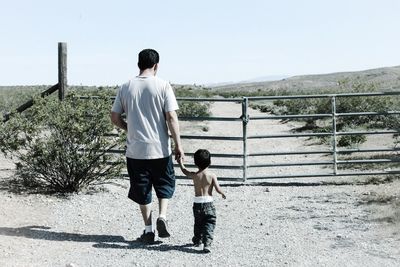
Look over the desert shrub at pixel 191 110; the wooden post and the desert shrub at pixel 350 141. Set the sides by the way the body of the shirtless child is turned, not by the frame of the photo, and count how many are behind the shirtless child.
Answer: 0

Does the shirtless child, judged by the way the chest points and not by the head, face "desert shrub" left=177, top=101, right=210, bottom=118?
yes

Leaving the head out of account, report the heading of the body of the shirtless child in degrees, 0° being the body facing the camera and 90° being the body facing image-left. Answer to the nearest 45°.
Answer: approximately 180°

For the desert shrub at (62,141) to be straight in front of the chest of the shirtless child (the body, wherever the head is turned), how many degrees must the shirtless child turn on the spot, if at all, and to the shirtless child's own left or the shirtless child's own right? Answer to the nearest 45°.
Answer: approximately 45° to the shirtless child's own left

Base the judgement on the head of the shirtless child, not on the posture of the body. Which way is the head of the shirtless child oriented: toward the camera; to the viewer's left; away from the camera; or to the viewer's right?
away from the camera

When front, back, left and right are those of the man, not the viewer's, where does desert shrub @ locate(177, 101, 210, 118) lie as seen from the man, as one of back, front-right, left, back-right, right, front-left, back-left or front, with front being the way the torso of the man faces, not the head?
front

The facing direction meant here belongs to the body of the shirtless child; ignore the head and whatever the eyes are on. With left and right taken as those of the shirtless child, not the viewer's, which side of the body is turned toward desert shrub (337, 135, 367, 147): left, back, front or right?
front

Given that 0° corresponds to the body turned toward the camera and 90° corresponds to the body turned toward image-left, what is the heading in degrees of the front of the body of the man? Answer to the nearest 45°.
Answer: approximately 180°

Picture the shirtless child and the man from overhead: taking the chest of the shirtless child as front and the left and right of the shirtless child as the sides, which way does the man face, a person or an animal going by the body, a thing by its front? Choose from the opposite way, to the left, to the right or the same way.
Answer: the same way

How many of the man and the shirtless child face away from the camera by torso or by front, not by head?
2

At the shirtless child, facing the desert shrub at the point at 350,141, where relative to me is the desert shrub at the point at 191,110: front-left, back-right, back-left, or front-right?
front-left

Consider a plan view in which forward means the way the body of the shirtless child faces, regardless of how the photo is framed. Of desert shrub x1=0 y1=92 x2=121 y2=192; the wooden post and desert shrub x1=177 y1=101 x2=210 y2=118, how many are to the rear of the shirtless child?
0
